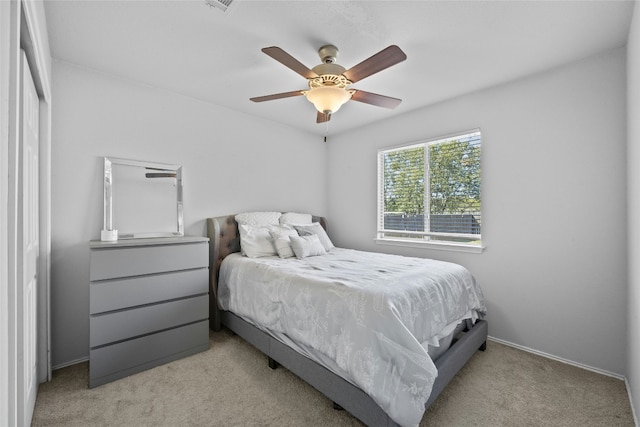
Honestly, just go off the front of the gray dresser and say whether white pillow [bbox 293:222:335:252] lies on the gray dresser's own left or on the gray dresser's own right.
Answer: on the gray dresser's own left

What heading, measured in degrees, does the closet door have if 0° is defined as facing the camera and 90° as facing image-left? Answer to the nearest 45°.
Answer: approximately 270°

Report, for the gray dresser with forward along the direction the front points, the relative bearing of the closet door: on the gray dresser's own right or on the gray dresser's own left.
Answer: on the gray dresser's own right

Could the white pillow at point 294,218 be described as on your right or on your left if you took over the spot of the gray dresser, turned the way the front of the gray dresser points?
on your left

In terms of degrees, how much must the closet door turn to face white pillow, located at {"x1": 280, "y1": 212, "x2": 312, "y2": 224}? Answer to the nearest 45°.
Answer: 0° — it already faces it
